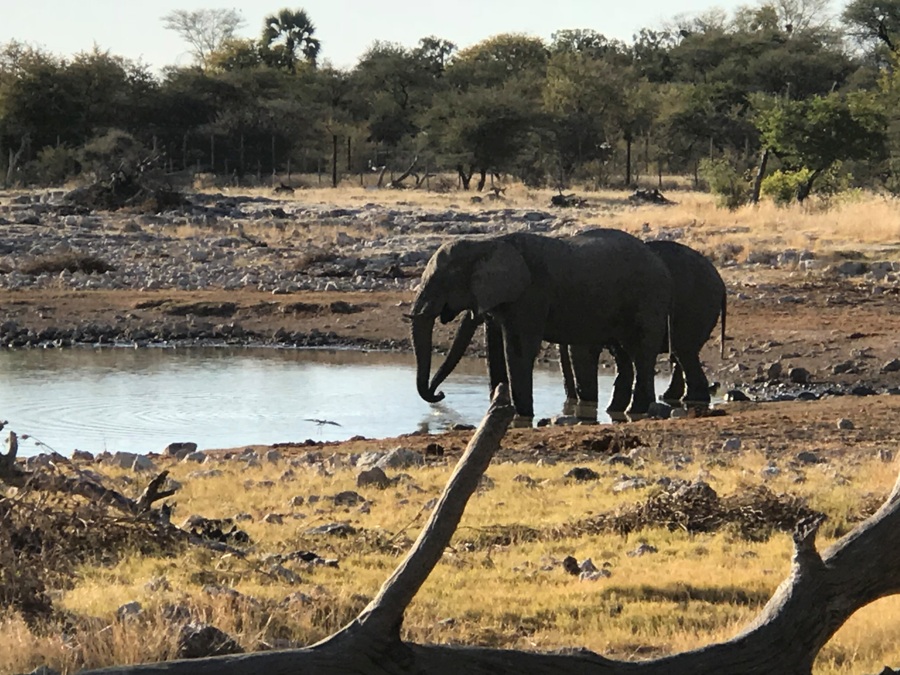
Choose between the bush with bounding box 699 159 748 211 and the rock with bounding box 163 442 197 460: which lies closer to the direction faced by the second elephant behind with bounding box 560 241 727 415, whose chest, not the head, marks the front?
the rock

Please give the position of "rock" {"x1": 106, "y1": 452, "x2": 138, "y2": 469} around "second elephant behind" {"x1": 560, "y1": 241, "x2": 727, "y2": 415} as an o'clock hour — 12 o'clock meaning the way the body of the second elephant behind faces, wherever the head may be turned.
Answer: The rock is roughly at 10 o'clock from the second elephant behind.

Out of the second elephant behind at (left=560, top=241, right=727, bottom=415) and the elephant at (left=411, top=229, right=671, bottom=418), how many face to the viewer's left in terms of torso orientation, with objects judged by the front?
2

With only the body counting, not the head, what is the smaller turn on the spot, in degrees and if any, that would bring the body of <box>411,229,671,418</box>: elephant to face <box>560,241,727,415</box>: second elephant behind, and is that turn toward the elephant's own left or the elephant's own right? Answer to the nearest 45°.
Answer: approximately 135° to the elephant's own right

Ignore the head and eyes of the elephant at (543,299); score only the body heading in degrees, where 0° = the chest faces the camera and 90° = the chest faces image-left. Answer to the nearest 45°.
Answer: approximately 90°

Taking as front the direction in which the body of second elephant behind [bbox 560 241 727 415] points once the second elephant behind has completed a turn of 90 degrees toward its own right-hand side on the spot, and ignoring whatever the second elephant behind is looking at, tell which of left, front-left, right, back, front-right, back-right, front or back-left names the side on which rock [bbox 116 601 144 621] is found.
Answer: back

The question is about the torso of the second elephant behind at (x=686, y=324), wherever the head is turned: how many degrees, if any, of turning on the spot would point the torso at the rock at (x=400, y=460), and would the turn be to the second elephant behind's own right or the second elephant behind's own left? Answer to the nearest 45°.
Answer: approximately 90° to the second elephant behind's own left

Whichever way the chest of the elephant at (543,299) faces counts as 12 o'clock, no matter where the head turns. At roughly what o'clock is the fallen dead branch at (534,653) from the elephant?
The fallen dead branch is roughly at 9 o'clock from the elephant.

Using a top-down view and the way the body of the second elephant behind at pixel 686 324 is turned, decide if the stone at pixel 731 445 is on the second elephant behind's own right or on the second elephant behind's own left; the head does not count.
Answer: on the second elephant behind's own left

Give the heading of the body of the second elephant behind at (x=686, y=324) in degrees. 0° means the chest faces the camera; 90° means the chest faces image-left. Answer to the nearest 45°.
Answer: approximately 90°

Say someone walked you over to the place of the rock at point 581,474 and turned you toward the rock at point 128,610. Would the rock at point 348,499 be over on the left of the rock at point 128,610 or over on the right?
right

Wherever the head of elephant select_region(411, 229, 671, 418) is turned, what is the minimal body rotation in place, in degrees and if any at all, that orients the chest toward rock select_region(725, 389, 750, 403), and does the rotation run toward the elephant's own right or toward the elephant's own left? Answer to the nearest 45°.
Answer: approximately 135° to the elephant's own right

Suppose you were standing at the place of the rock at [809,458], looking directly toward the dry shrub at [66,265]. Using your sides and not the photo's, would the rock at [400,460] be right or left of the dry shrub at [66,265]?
left

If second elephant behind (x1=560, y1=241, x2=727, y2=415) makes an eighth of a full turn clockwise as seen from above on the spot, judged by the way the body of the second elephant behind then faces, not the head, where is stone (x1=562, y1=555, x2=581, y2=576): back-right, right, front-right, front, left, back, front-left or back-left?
back-left
